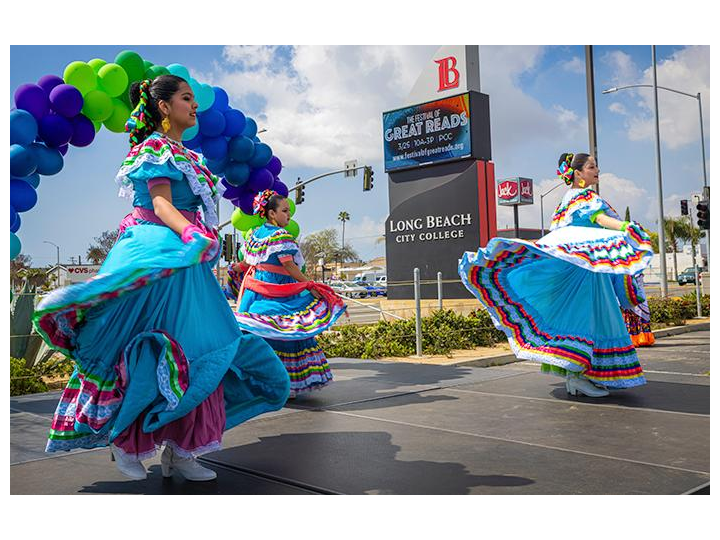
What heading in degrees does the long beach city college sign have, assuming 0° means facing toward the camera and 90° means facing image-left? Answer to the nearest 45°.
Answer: approximately 45°

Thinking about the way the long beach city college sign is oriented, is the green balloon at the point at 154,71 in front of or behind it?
in front

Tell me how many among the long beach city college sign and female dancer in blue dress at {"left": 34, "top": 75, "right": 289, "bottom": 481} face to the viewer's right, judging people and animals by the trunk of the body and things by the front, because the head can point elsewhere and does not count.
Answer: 1

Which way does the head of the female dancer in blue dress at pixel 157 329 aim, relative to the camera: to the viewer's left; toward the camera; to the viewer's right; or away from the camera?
to the viewer's right

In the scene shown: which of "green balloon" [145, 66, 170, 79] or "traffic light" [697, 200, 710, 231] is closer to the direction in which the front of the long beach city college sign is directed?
the green balloon
